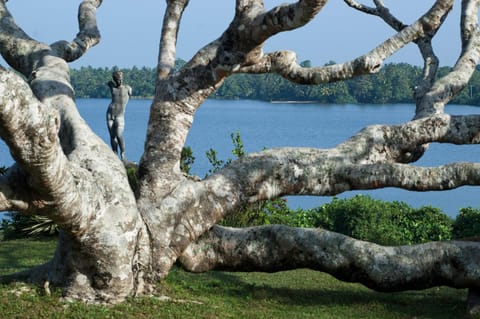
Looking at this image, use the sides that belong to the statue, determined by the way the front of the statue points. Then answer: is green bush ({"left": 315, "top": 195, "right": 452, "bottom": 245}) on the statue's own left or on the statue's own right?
on the statue's own left

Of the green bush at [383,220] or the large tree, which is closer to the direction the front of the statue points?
the large tree

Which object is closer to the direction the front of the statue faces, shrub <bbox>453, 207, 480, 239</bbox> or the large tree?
the large tree

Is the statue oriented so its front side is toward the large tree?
yes

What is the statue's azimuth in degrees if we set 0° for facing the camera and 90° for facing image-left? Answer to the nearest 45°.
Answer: approximately 0°

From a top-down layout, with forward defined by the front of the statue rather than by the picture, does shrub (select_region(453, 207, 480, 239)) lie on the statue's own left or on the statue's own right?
on the statue's own left
